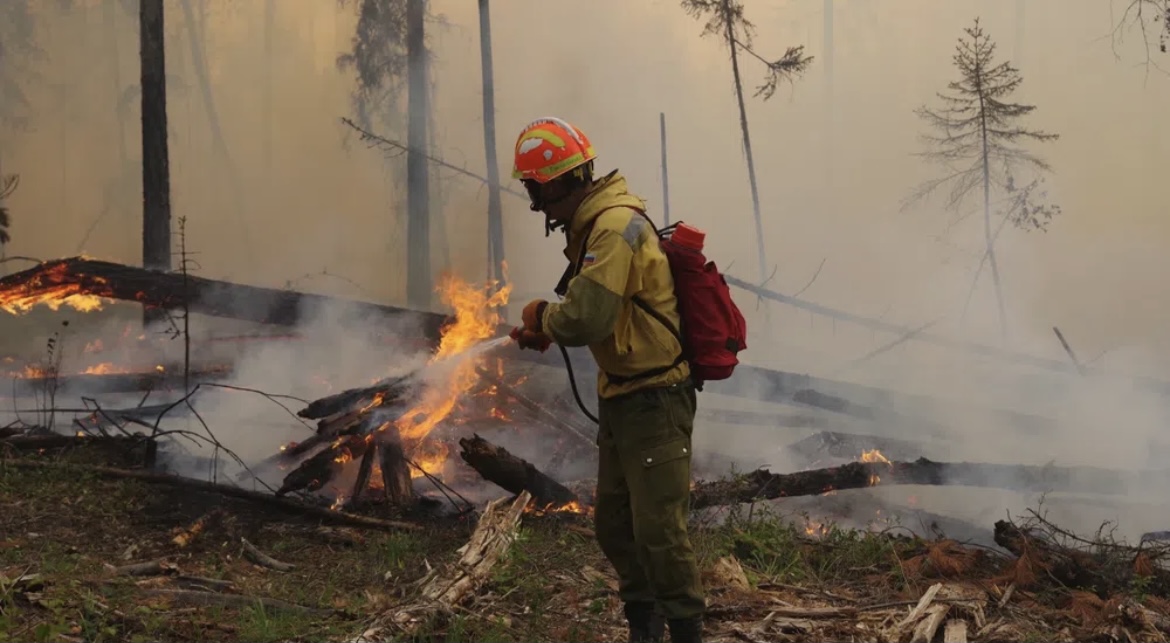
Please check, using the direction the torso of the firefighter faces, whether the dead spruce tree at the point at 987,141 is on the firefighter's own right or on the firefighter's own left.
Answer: on the firefighter's own right

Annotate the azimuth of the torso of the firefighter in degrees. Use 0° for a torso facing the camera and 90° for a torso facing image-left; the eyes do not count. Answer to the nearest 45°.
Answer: approximately 90°

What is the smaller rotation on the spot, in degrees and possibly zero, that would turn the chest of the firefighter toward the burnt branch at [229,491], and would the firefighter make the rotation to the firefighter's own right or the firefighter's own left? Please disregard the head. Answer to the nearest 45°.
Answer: approximately 45° to the firefighter's own right

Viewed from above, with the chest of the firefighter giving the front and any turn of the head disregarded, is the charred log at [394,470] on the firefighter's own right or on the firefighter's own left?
on the firefighter's own right

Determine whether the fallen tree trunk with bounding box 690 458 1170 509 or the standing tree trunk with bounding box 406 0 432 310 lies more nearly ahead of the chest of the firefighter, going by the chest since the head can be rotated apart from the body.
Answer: the standing tree trunk

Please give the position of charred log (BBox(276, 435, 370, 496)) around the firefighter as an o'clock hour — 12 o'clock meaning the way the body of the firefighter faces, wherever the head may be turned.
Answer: The charred log is roughly at 2 o'clock from the firefighter.

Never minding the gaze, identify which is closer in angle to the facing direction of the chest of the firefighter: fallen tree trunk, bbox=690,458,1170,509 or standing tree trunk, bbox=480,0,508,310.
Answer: the standing tree trunk

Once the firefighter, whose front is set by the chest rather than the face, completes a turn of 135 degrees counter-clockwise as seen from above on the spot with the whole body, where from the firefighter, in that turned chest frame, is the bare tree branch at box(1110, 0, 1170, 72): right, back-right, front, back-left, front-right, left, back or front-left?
left

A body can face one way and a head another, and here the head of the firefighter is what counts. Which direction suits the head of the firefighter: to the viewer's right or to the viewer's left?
to the viewer's left

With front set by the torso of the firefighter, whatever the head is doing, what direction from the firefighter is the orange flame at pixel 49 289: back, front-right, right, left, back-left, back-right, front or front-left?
front-right

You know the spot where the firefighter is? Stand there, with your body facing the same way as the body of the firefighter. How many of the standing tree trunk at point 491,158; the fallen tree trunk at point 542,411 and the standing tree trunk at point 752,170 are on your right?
3

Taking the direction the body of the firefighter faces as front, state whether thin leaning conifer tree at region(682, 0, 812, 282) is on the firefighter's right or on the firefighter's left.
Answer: on the firefighter's right

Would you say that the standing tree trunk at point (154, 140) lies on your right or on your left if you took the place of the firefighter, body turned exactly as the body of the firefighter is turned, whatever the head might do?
on your right
